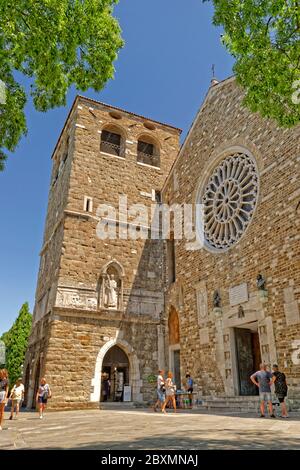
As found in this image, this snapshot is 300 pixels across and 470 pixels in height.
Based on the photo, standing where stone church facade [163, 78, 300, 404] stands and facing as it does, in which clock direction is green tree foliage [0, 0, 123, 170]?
The green tree foliage is roughly at 11 o'clock from the stone church facade.

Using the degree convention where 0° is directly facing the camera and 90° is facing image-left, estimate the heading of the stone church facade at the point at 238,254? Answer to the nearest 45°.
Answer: approximately 45°
